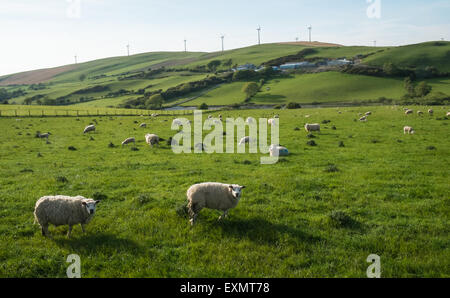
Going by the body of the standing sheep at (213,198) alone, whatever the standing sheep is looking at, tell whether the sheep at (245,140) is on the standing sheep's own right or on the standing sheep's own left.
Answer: on the standing sheep's own left

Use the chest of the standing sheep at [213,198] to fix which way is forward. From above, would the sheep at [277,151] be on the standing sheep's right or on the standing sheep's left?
on the standing sheep's left

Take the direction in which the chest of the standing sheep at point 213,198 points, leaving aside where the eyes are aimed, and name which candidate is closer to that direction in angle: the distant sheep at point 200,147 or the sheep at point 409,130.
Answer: the sheep

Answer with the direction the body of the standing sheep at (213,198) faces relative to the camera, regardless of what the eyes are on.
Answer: to the viewer's right

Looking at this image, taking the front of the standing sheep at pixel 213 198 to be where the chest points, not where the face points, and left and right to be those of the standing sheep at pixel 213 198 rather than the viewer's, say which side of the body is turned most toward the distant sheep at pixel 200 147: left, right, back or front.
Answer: left

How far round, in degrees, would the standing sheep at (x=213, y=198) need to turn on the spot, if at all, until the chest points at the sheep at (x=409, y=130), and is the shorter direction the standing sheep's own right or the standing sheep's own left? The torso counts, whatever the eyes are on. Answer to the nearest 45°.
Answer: approximately 45° to the standing sheep's own left

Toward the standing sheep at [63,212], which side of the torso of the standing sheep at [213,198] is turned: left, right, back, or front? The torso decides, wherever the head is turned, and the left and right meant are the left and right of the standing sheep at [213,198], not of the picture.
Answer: back
